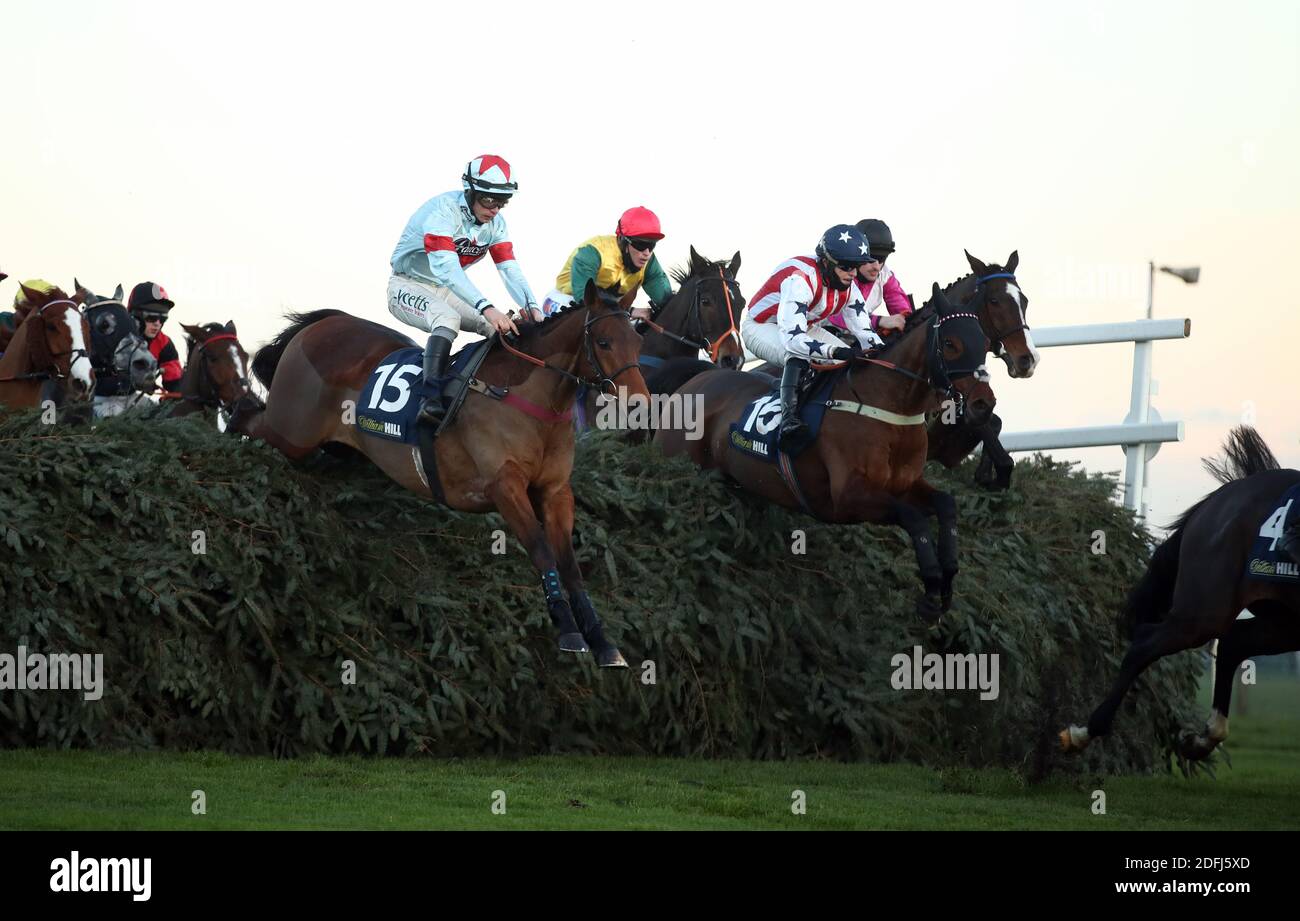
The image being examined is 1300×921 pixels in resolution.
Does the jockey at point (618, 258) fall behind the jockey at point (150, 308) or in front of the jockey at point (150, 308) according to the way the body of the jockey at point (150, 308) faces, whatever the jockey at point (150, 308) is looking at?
in front

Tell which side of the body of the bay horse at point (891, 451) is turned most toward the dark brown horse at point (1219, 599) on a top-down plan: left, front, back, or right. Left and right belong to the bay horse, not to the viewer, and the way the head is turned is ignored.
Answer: front

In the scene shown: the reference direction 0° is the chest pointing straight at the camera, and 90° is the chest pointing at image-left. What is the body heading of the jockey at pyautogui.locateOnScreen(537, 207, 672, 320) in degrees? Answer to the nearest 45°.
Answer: approximately 315°

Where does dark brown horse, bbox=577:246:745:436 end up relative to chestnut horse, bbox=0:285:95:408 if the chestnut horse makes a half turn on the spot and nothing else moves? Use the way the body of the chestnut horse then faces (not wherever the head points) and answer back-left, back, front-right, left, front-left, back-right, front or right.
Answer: back-right

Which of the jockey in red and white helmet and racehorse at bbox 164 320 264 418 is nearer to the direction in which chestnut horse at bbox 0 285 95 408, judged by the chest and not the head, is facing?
the jockey in red and white helmet

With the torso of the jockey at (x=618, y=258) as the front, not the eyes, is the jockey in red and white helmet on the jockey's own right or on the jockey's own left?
on the jockey's own right

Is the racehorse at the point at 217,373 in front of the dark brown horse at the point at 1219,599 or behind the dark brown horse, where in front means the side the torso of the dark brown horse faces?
behind

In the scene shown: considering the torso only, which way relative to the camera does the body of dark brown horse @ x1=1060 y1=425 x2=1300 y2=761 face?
to the viewer's right

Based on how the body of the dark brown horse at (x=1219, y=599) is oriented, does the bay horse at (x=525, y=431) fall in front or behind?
behind
